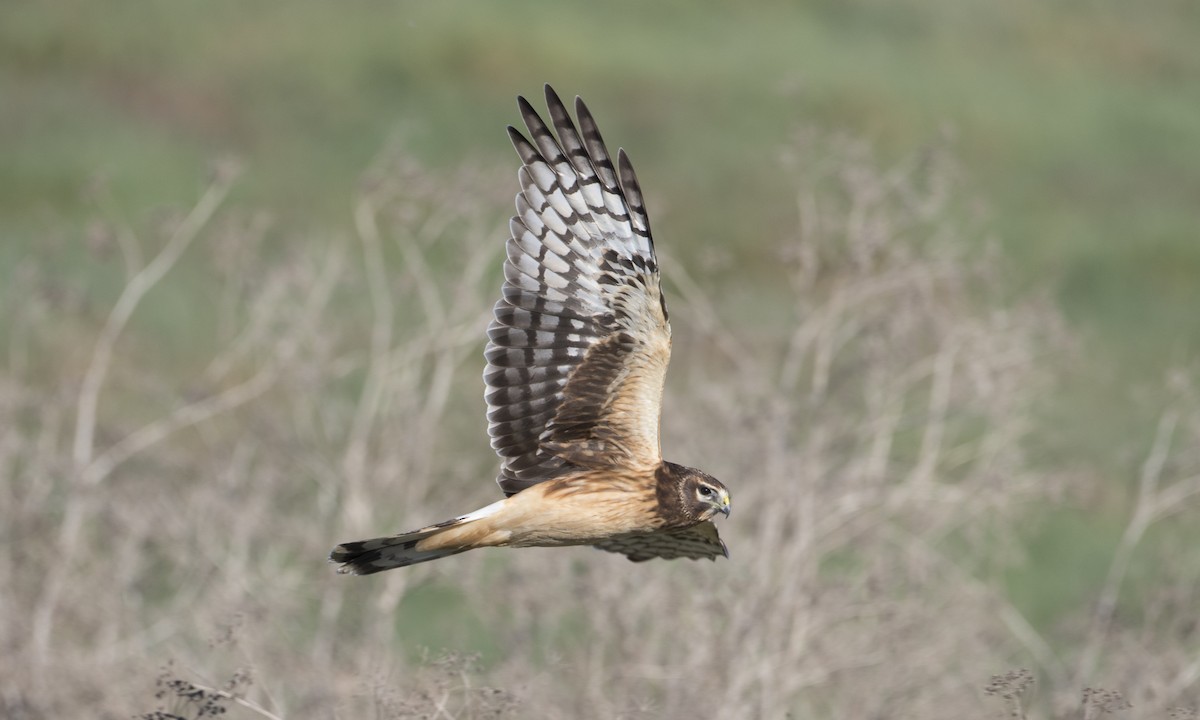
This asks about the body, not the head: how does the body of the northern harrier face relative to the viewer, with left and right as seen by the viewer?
facing to the right of the viewer
